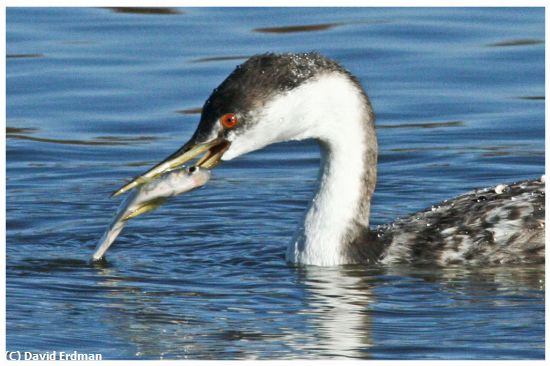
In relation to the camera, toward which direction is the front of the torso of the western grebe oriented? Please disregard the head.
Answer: to the viewer's left
